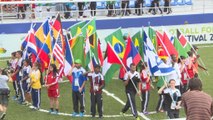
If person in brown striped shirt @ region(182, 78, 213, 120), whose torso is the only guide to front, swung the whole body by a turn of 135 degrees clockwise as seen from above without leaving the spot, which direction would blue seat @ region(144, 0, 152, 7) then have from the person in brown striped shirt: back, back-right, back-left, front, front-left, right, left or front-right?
back-left

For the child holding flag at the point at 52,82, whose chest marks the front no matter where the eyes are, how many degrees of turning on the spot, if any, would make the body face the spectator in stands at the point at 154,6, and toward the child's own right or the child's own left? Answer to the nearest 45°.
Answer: approximately 180°

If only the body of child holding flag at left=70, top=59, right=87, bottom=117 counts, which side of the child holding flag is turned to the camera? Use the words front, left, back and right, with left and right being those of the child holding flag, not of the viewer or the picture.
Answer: front

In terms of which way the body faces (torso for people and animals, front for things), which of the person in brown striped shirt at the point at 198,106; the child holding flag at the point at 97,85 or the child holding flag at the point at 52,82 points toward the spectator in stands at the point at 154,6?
the person in brown striped shirt at the point at 198,106

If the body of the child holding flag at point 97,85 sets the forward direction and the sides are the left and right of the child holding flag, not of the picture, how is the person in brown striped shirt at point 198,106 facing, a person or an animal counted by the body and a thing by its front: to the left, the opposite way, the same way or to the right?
the opposite way

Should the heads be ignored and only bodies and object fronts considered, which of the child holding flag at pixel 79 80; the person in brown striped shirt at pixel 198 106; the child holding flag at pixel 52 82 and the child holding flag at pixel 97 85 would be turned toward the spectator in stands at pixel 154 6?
the person in brown striped shirt at pixel 198 106

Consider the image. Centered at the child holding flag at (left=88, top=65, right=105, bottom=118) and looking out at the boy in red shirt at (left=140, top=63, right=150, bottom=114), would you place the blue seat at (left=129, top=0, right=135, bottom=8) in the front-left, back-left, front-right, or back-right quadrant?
front-left

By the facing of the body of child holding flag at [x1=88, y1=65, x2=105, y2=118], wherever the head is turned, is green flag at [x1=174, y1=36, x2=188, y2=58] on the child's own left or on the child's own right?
on the child's own left

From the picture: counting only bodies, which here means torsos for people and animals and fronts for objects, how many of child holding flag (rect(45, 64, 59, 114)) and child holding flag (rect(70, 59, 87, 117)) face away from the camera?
0

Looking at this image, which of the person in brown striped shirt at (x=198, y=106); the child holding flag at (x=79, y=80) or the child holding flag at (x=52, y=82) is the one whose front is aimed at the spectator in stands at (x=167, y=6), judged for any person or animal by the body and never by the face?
the person in brown striped shirt at (x=198, y=106)

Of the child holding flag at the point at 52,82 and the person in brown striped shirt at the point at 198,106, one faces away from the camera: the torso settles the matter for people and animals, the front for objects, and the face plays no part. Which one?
the person in brown striped shirt

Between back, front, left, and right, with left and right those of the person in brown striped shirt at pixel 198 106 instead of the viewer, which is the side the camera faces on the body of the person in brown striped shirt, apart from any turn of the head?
back

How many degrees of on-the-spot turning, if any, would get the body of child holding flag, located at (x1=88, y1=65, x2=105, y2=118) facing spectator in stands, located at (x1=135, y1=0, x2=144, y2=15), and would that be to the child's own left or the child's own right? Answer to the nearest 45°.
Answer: approximately 180°

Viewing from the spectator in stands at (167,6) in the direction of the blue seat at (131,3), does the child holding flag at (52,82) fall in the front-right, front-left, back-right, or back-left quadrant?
front-left

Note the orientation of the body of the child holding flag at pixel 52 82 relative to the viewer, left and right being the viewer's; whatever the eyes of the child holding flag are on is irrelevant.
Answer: facing the viewer and to the left of the viewer
